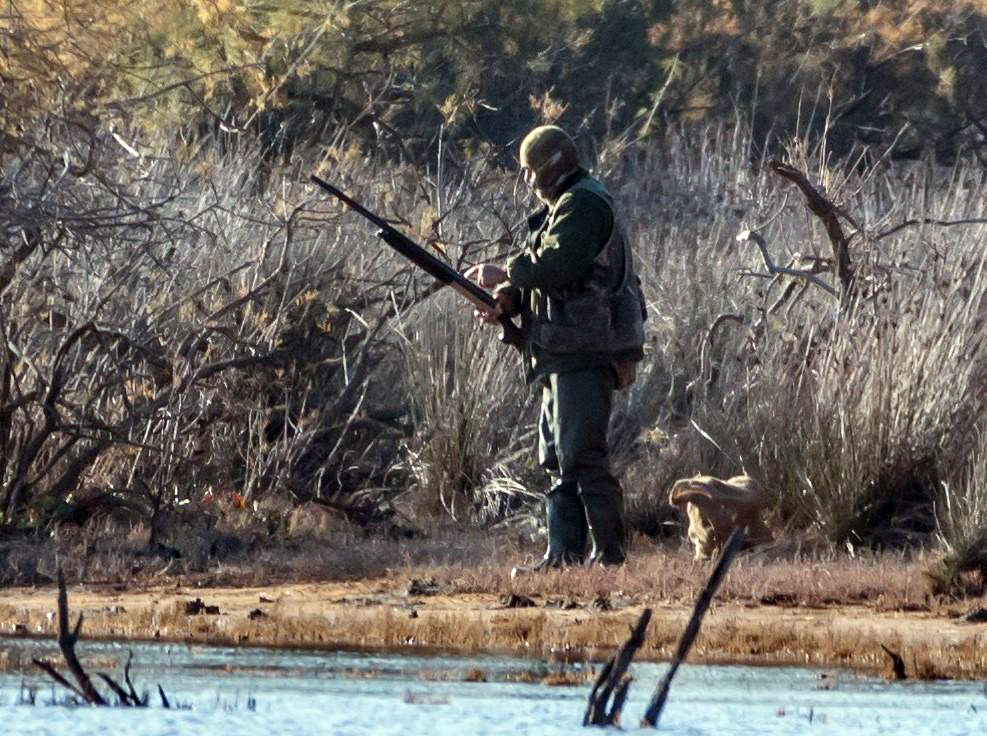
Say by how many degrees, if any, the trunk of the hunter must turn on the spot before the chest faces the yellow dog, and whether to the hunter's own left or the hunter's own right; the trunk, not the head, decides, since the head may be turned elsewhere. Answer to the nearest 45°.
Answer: approximately 135° to the hunter's own right

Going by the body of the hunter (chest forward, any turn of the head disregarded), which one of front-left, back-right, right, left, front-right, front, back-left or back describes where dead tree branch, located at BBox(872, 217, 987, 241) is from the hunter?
back-right

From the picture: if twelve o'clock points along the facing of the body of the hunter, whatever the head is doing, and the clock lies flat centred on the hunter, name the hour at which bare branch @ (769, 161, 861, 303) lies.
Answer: The bare branch is roughly at 4 o'clock from the hunter.

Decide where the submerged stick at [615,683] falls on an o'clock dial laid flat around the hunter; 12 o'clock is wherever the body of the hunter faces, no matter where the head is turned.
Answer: The submerged stick is roughly at 9 o'clock from the hunter.

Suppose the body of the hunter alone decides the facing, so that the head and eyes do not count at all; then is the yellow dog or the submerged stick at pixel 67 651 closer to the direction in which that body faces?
the submerged stick

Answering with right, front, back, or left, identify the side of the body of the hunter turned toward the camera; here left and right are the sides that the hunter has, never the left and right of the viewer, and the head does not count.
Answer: left

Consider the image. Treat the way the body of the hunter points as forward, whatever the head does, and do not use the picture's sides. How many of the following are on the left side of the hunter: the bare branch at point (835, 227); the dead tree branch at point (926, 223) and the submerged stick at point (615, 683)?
1
